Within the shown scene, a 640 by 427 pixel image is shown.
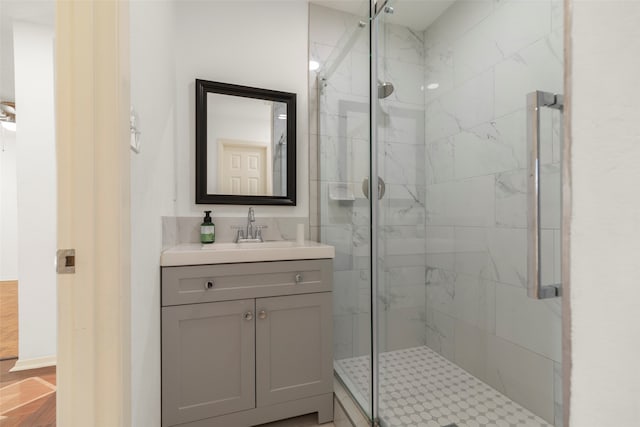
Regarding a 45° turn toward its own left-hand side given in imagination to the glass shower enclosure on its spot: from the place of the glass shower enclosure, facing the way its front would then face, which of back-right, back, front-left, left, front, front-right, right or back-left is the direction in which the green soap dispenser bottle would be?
back-right

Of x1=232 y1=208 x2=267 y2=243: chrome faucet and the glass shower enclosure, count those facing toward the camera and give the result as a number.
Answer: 2

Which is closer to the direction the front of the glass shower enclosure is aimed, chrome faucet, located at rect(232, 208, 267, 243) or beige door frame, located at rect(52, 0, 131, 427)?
the beige door frame

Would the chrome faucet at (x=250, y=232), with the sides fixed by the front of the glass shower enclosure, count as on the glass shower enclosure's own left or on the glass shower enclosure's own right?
on the glass shower enclosure's own right

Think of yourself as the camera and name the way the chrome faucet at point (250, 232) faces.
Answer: facing the viewer

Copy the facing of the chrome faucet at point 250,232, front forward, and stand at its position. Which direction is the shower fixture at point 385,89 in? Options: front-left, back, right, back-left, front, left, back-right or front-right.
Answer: front-left

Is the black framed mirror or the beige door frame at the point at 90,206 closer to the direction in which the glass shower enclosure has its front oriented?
the beige door frame

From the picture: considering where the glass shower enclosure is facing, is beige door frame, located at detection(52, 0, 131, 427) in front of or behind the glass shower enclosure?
in front

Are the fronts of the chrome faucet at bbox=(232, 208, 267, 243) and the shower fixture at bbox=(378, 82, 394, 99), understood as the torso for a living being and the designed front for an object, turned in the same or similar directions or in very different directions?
same or similar directions

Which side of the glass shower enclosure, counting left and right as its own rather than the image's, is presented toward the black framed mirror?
right
